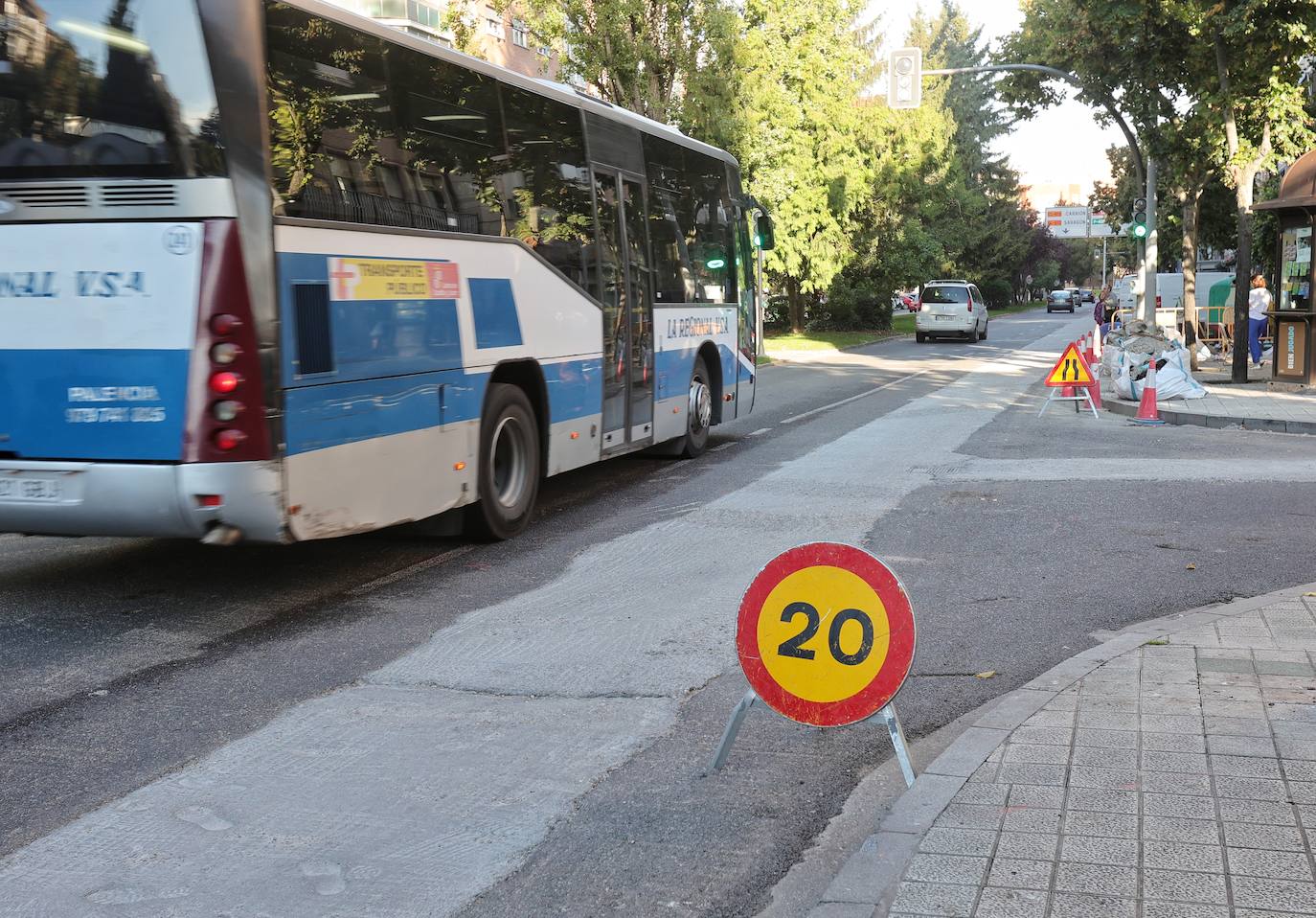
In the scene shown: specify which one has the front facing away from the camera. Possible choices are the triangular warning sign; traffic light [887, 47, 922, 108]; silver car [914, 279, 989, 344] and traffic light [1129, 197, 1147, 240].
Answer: the silver car

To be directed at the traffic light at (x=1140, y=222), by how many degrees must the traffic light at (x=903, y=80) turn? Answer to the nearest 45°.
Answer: approximately 135° to its left

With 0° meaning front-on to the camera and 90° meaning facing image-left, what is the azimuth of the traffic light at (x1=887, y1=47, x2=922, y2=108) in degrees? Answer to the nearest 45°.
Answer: approximately 0°

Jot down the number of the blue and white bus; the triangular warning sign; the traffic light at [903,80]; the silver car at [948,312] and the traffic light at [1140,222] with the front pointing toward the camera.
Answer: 3

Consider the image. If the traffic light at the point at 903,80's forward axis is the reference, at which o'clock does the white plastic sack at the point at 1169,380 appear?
The white plastic sack is roughly at 11 o'clock from the traffic light.

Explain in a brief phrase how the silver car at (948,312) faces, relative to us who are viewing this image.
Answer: facing away from the viewer

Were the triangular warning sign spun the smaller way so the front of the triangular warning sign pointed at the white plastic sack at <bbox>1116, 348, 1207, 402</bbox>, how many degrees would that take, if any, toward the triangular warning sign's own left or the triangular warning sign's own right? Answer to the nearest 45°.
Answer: approximately 135° to the triangular warning sign's own left

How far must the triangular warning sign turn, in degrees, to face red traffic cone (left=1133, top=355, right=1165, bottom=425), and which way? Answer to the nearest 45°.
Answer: approximately 90° to its left

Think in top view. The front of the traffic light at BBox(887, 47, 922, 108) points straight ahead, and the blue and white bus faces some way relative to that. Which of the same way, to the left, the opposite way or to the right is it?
the opposite way

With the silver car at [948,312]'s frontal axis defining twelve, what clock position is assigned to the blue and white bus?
The blue and white bus is roughly at 6 o'clock from the silver car.

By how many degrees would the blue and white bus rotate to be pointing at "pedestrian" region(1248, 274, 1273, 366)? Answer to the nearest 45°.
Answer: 0° — it already faces them

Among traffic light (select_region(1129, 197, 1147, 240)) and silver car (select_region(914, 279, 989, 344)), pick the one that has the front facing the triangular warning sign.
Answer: the traffic light

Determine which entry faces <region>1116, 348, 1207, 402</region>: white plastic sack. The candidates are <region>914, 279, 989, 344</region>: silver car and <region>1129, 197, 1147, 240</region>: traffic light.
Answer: the traffic light
